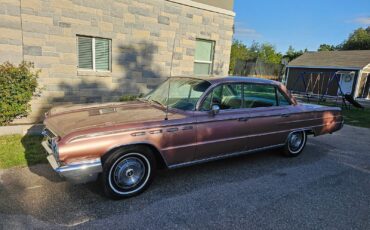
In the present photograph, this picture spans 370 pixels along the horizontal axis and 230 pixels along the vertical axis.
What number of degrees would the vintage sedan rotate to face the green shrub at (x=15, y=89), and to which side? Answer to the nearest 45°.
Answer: approximately 90° to its right

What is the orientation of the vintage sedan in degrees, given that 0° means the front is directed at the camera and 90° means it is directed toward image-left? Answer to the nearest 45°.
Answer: approximately 45°

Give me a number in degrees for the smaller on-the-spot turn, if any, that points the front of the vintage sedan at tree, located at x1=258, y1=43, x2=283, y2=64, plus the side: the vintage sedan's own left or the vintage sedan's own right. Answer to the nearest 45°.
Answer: approximately 135° to the vintage sedan's own right

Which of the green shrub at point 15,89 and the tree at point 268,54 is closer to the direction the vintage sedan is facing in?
the green shrub

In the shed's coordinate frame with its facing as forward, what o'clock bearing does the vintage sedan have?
The vintage sedan is roughly at 12 o'clock from the shed.

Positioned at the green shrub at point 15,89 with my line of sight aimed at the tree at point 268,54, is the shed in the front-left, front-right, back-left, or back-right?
front-right

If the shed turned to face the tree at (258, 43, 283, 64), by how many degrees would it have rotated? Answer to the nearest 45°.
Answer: approximately 135° to its right

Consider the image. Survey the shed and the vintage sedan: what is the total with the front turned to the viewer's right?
0
